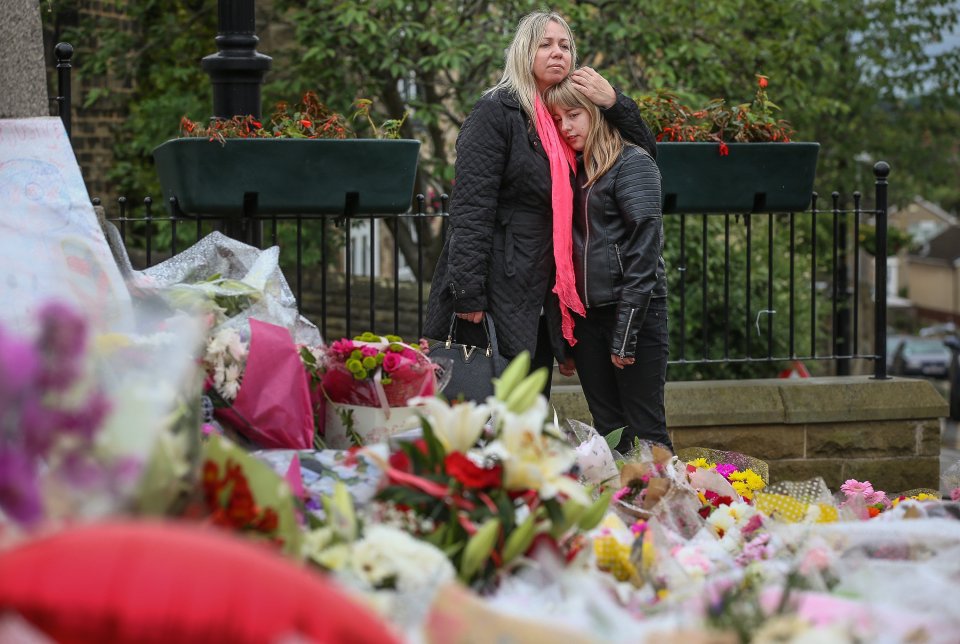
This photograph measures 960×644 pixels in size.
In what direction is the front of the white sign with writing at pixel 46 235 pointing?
toward the camera

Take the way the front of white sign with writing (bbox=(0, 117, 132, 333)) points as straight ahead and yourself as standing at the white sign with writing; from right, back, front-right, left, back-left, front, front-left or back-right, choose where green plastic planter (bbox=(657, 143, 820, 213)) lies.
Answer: back-left

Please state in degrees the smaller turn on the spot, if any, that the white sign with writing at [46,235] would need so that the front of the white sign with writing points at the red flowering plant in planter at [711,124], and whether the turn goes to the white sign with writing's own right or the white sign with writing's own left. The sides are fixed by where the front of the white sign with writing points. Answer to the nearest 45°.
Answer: approximately 135° to the white sign with writing's own left

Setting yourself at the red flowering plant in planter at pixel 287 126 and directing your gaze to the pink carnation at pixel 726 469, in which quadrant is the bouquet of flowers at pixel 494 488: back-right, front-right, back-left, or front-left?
front-right

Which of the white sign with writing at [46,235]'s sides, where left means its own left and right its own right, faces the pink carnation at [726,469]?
left

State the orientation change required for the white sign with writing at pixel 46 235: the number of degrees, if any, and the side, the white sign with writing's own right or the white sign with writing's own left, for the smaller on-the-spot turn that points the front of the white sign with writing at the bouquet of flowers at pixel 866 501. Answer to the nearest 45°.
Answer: approximately 90° to the white sign with writing's own left

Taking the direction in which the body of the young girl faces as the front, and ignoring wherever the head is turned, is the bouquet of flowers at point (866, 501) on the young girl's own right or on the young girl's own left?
on the young girl's own left

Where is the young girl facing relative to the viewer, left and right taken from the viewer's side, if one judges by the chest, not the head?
facing the viewer and to the left of the viewer

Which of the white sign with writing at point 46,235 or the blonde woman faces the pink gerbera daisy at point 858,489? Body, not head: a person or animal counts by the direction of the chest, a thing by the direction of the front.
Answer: the blonde woman

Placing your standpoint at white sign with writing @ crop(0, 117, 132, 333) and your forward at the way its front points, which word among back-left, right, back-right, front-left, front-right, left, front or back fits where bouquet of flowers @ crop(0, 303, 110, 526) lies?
front

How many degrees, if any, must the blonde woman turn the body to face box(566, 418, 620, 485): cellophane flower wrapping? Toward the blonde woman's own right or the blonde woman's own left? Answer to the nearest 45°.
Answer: approximately 45° to the blonde woman's own right

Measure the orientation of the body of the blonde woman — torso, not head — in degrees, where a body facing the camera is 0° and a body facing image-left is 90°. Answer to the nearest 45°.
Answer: approximately 315°

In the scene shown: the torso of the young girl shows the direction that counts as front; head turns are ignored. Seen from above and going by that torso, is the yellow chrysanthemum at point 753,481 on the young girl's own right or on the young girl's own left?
on the young girl's own left

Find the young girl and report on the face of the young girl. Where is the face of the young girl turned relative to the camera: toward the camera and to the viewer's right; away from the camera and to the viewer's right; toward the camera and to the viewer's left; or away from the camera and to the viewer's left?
toward the camera and to the viewer's left
